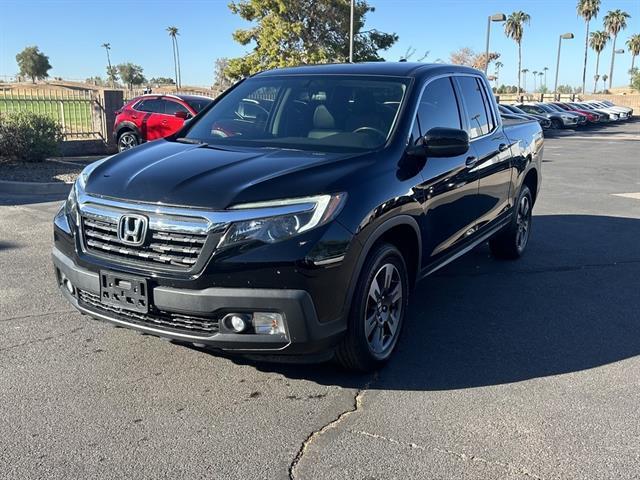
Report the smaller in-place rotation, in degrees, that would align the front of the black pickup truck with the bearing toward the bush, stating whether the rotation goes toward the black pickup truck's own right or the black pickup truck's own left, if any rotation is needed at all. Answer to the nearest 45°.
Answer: approximately 90° to the black pickup truck's own right

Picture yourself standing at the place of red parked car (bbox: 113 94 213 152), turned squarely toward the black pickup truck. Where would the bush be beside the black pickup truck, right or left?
right

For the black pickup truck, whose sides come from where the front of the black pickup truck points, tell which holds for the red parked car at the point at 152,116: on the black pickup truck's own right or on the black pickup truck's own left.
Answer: on the black pickup truck's own right

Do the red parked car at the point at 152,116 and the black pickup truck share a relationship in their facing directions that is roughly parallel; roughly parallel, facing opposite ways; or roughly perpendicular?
roughly perpendicular

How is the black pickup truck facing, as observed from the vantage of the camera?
facing the viewer and to the left of the viewer

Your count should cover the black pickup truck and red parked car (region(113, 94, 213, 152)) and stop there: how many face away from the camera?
0
